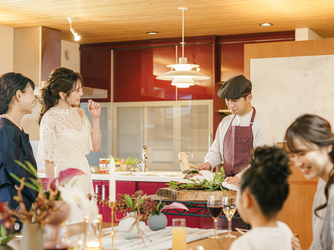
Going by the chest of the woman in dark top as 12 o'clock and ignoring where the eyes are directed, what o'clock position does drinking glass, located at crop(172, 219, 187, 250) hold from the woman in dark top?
The drinking glass is roughly at 2 o'clock from the woman in dark top.

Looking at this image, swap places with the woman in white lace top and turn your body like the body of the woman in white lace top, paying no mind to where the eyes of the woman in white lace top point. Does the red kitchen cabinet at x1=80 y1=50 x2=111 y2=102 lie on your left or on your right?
on your left

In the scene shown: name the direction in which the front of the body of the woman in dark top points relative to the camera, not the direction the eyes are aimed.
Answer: to the viewer's right

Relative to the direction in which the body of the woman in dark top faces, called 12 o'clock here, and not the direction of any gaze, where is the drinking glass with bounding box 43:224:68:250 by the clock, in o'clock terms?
The drinking glass is roughly at 3 o'clock from the woman in dark top.

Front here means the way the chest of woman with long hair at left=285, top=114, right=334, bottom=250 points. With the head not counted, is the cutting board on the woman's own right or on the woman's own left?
on the woman's own right

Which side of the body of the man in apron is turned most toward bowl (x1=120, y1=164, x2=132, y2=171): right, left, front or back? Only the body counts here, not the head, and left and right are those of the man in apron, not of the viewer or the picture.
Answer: right

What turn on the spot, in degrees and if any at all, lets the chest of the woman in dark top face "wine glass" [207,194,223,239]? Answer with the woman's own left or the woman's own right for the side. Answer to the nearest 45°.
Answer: approximately 45° to the woman's own right

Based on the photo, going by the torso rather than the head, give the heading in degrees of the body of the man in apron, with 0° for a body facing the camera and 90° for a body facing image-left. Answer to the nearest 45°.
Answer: approximately 45°

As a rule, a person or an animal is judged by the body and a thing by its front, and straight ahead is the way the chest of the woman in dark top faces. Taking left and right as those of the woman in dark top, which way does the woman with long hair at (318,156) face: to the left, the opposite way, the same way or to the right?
the opposite way
